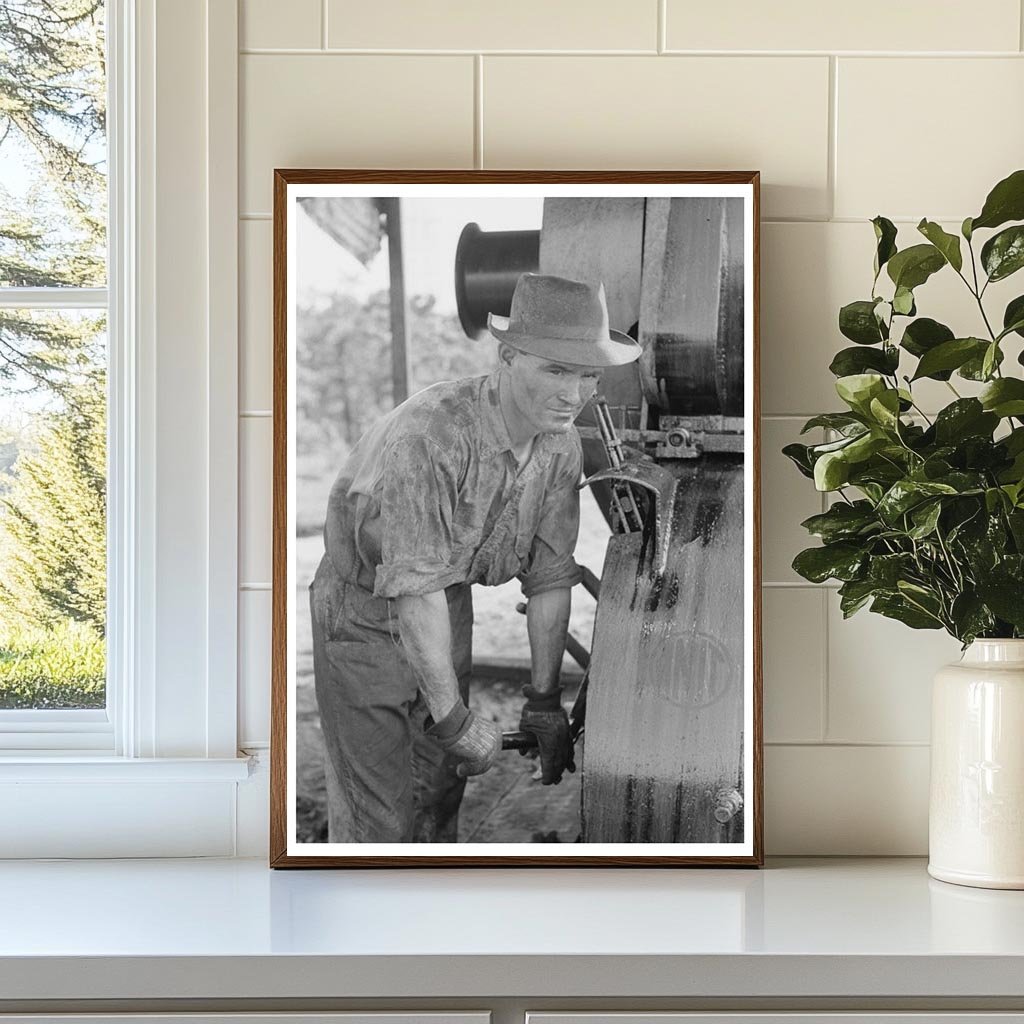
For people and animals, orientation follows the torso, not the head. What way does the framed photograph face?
toward the camera
